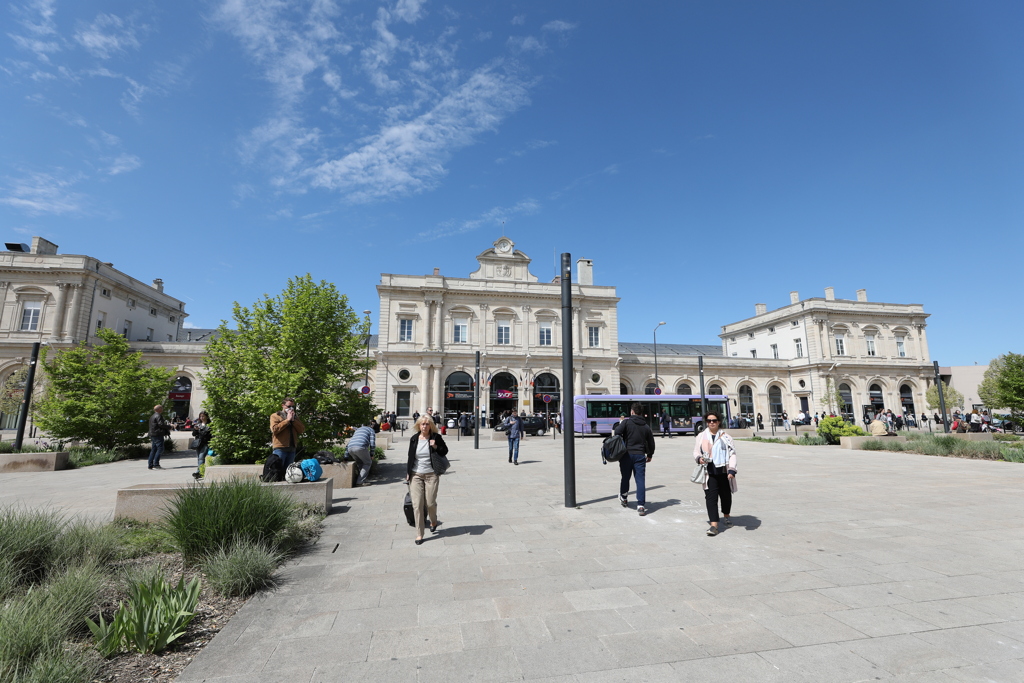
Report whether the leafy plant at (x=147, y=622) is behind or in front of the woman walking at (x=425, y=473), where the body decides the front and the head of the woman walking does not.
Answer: in front

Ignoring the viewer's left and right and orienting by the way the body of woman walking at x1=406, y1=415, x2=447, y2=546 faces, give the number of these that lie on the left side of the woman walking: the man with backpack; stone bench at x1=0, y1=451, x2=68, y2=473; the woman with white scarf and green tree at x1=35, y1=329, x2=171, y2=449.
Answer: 2

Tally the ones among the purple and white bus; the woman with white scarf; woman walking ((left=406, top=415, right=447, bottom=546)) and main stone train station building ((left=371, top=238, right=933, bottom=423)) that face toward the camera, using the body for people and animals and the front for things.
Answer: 3

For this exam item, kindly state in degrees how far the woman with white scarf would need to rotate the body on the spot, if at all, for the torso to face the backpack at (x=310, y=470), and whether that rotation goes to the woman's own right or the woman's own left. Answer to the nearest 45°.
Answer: approximately 90° to the woman's own right

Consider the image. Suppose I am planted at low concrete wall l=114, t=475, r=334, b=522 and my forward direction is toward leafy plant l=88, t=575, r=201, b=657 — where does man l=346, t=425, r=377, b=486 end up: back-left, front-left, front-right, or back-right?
back-left

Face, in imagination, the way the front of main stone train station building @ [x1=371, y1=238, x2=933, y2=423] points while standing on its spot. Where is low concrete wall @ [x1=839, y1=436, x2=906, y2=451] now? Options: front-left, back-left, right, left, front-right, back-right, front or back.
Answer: front-left

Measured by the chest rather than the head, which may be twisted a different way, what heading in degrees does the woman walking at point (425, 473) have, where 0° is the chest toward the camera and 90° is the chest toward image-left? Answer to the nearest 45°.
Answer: approximately 0°

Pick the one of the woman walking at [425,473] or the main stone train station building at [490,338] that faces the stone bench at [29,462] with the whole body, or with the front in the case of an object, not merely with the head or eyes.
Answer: the main stone train station building

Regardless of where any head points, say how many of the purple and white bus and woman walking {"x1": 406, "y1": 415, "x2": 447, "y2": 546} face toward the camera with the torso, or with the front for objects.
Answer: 1
